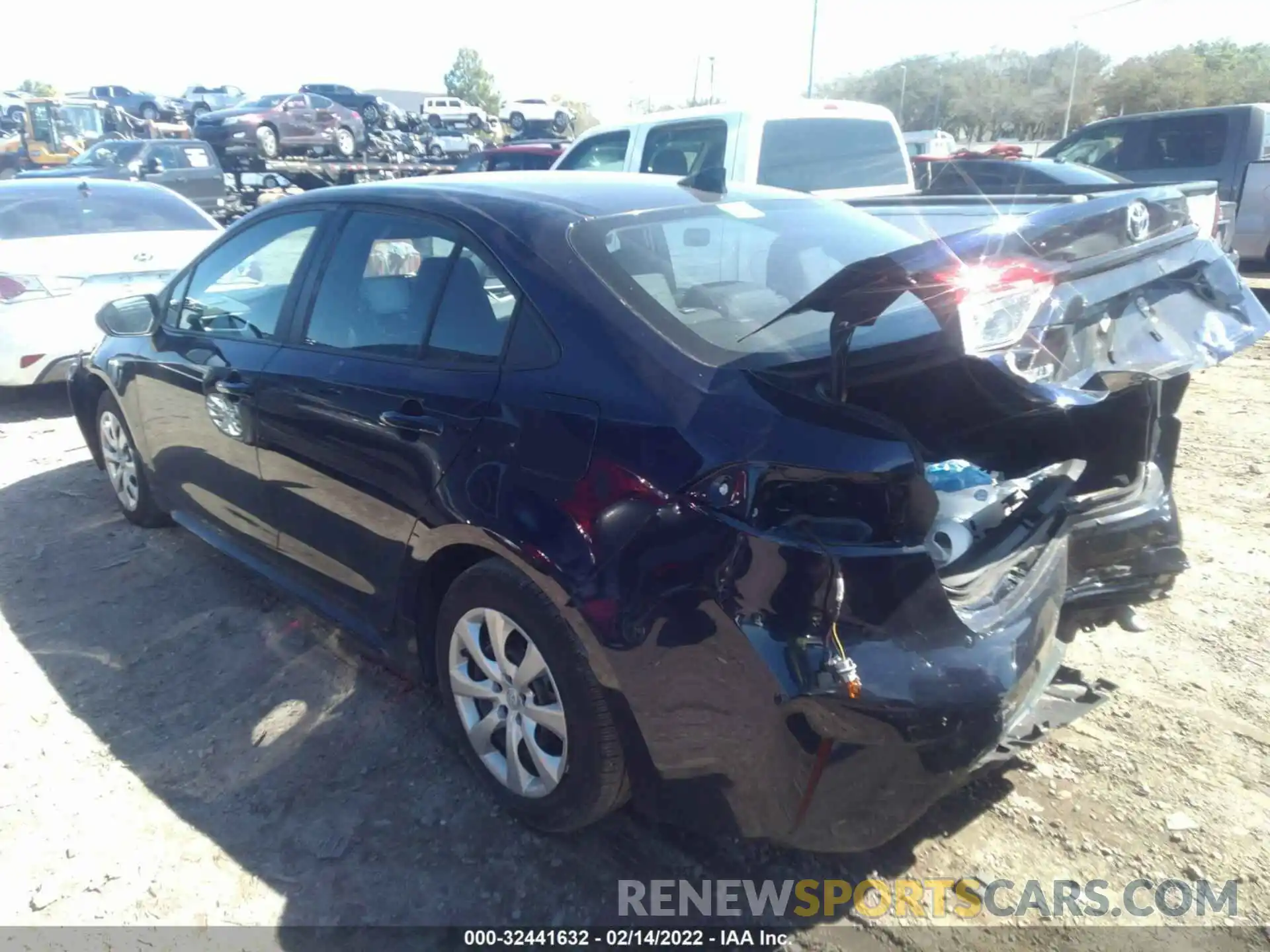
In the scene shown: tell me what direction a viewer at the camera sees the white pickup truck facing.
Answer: facing away from the viewer and to the left of the viewer

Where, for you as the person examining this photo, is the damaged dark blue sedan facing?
facing away from the viewer and to the left of the viewer

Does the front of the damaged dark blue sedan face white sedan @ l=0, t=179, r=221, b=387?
yes

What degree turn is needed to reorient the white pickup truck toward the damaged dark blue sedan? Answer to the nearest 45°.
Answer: approximately 135° to its left

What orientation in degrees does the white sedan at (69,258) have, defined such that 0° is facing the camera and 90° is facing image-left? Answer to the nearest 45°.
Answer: approximately 135°
